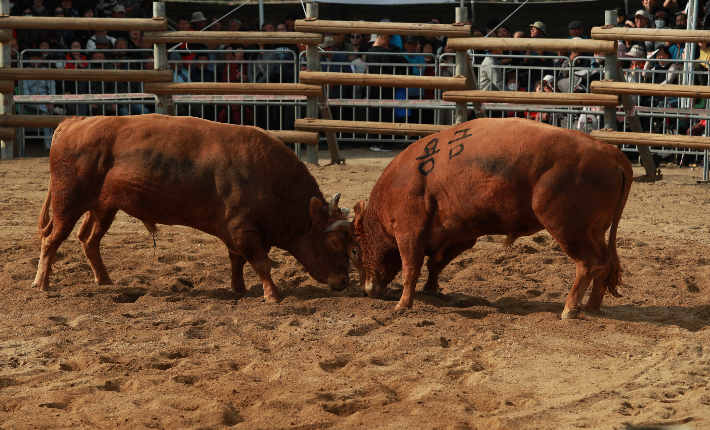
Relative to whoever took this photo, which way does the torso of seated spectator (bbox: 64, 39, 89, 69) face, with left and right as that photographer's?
facing the viewer

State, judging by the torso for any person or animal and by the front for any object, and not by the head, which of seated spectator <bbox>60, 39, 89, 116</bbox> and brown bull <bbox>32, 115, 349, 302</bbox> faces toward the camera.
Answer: the seated spectator

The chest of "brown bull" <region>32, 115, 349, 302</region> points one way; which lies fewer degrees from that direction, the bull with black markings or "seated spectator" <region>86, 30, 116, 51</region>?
the bull with black markings

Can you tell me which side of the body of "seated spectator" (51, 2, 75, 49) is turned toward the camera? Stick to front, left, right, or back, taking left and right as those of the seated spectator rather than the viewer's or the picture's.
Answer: front

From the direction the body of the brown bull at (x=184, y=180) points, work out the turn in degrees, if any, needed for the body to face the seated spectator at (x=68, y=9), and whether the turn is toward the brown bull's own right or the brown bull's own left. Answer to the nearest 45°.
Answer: approximately 90° to the brown bull's own left

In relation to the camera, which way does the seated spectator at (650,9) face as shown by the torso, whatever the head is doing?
toward the camera

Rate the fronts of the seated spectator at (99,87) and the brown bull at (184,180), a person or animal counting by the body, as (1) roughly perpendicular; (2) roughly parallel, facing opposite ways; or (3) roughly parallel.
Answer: roughly perpendicular

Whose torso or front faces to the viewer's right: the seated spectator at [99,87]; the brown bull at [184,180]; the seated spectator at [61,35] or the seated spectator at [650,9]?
the brown bull

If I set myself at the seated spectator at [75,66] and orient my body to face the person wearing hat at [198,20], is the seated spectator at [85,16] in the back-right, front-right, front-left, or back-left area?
front-left

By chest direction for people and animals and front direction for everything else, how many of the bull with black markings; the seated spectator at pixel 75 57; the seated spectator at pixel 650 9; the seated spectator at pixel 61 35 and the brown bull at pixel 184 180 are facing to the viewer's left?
1

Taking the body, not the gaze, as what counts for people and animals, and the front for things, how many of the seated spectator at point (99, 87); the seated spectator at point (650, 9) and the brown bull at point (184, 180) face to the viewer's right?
1

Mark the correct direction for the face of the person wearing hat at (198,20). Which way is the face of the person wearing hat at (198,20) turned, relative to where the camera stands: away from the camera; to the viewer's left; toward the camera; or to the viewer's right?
toward the camera

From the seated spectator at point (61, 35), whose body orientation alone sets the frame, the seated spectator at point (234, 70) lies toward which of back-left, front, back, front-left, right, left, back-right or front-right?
front-left

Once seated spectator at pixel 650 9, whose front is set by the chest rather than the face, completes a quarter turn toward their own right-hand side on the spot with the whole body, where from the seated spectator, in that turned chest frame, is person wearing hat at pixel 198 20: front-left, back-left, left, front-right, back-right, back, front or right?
front

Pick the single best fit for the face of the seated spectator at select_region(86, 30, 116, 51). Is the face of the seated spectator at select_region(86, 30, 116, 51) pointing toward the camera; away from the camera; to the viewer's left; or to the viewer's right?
toward the camera

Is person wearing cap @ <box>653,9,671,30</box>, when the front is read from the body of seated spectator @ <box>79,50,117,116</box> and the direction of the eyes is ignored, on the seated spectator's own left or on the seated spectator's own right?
on the seated spectator's own left

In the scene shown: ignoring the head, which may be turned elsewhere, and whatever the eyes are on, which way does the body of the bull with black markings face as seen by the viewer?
to the viewer's left
